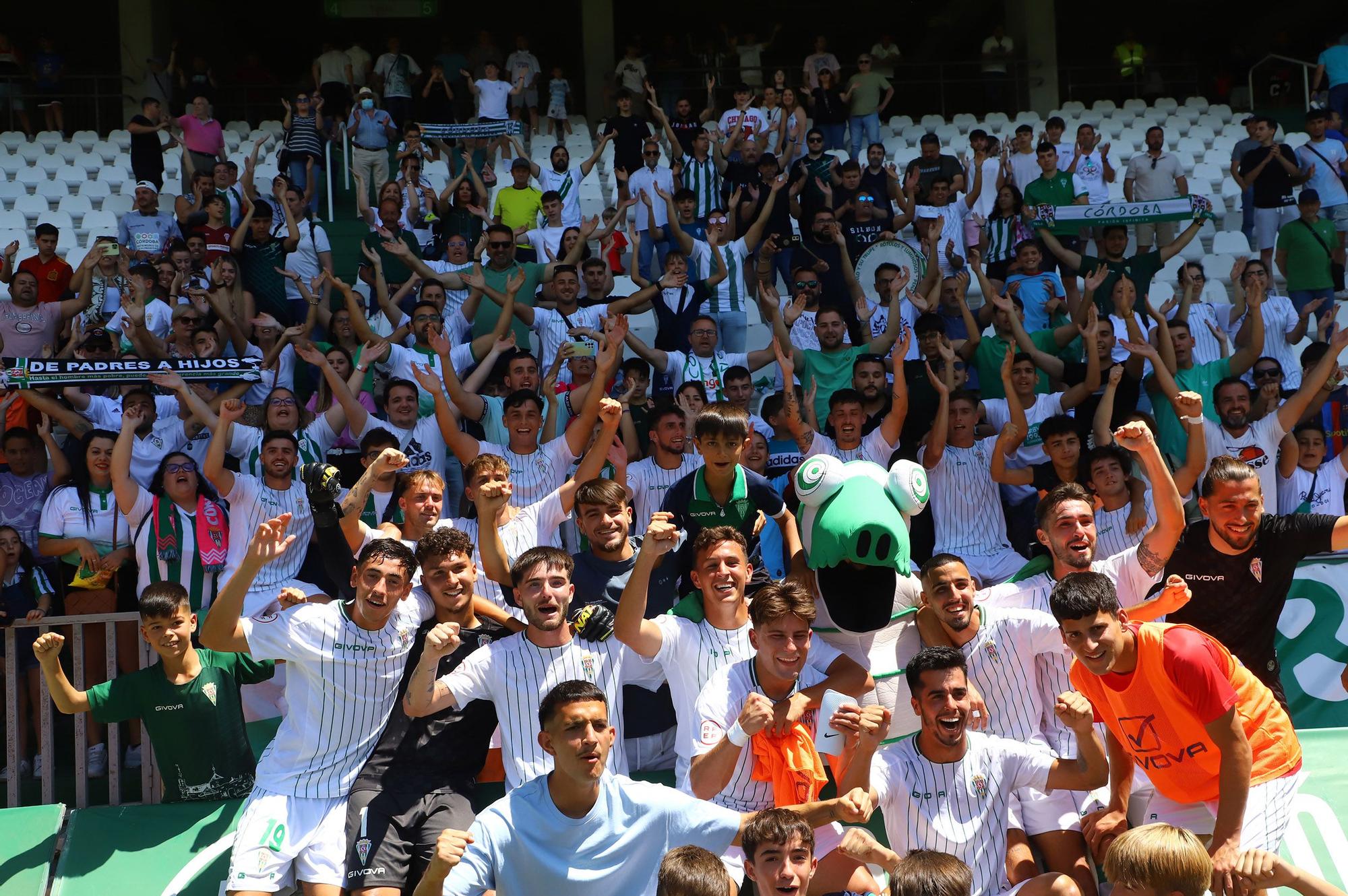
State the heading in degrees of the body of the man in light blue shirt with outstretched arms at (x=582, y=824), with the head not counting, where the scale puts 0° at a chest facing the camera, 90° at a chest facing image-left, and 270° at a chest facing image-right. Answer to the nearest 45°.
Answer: approximately 0°

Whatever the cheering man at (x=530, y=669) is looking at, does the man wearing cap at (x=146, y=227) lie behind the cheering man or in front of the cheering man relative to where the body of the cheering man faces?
behind

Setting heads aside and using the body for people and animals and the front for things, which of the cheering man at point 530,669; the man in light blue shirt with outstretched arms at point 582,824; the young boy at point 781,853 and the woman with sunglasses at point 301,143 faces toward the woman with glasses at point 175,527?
the woman with sunglasses at point 301,143

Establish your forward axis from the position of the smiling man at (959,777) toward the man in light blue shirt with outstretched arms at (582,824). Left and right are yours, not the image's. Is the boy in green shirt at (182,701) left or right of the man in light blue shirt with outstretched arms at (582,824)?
right

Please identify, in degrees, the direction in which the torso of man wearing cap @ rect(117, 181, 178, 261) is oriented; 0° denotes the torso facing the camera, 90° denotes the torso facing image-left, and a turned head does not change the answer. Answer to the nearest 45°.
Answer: approximately 0°

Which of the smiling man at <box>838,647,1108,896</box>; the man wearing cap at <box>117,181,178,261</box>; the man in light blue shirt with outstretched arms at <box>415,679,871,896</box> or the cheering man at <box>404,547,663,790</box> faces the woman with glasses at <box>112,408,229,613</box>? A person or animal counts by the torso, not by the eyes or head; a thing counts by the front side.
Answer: the man wearing cap

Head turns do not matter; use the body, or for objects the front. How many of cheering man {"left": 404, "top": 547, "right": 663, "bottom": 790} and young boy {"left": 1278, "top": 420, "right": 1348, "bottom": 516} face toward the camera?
2
